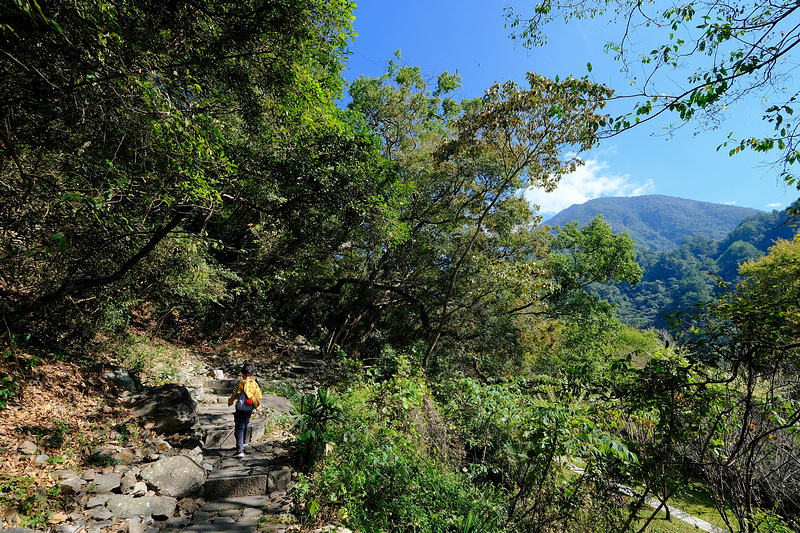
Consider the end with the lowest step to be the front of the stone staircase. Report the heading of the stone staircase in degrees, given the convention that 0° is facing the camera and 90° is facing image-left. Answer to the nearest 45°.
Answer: approximately 0°

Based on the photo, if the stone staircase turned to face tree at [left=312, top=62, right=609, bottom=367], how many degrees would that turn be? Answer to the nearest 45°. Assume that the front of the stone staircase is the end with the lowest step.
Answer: approximately 135° to its left

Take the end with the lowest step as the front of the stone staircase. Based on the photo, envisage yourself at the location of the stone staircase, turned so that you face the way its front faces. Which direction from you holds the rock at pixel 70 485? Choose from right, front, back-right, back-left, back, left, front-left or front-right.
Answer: right

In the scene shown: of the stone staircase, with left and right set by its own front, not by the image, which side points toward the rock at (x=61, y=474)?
right

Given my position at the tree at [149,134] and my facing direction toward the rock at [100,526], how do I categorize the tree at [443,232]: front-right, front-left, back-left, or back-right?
back-left
